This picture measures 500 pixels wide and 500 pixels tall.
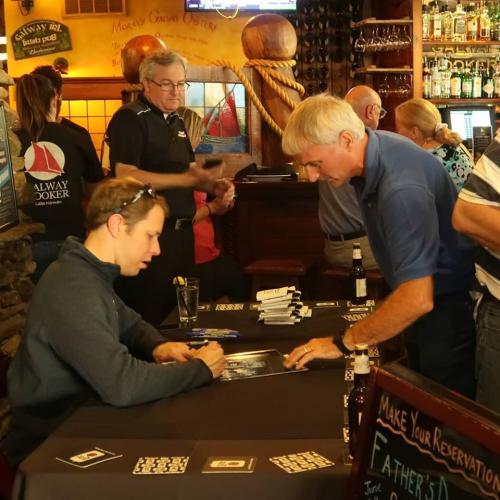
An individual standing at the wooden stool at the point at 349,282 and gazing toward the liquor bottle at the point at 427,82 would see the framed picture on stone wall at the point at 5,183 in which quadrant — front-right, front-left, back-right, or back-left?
back-left

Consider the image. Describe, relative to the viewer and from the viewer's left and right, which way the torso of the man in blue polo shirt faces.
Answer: facing to the left of the viewer

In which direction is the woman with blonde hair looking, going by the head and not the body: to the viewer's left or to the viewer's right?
to the viewer's left

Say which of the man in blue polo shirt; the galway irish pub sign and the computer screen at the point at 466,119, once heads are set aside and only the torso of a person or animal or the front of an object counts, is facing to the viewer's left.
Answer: the man in blue polo shirt

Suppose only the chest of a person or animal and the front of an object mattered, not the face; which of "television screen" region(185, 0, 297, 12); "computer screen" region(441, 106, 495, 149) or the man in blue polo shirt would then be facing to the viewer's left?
the man in blue polo shirt

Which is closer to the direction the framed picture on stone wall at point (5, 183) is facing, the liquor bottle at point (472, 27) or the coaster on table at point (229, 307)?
the coaster on table

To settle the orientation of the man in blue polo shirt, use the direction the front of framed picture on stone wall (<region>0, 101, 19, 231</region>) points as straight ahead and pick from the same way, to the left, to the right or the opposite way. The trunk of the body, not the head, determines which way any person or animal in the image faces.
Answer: the opposite way

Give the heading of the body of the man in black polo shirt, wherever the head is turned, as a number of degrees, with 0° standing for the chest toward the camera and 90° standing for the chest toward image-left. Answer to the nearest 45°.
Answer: approximately 315°
